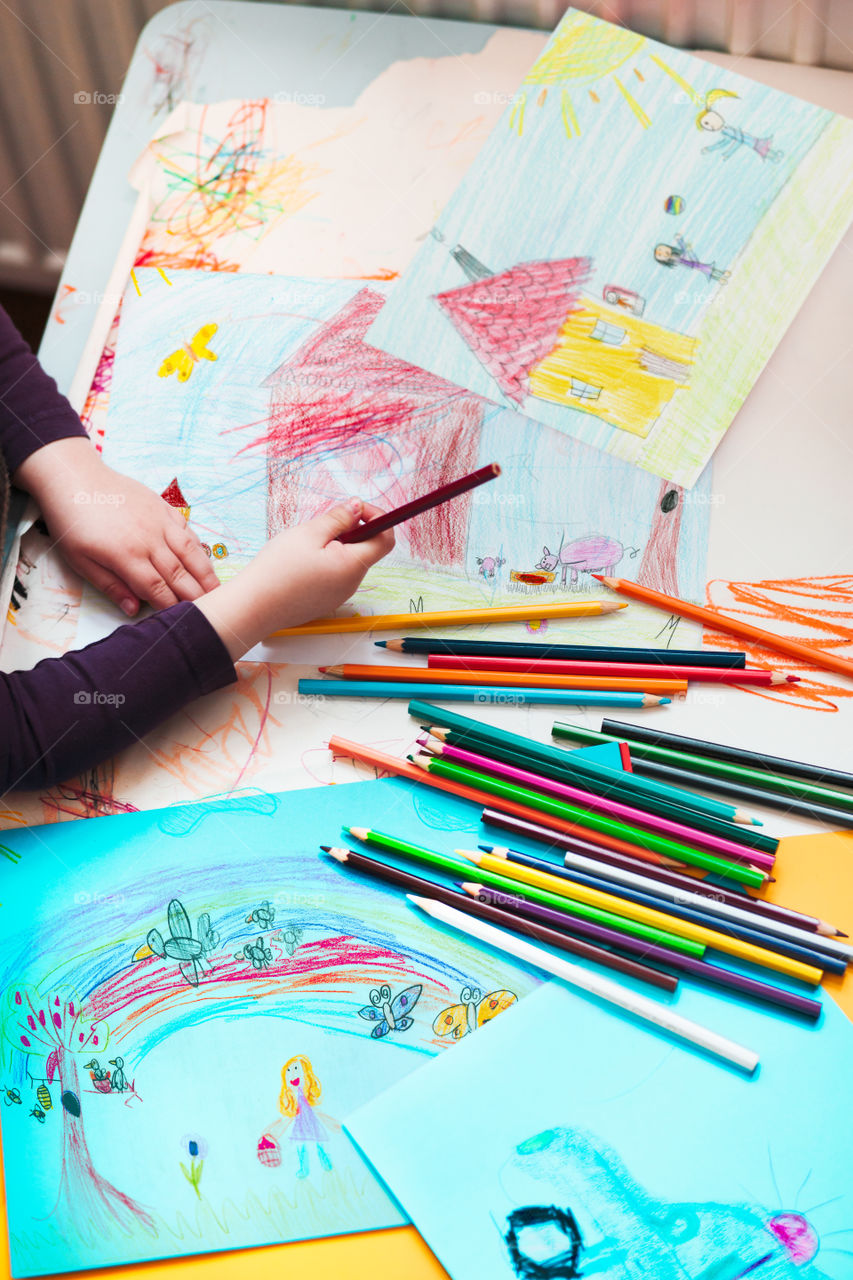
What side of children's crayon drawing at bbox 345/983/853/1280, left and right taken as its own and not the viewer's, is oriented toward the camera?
front
